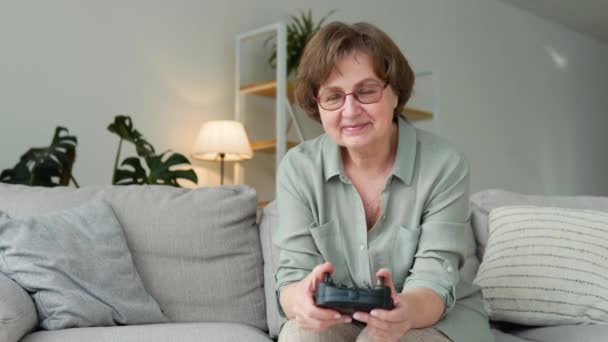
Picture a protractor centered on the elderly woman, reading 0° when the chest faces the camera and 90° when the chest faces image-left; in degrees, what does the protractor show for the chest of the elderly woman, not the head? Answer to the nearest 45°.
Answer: approximately 0°

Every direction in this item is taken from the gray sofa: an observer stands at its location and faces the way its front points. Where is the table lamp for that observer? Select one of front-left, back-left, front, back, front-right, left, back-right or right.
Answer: back

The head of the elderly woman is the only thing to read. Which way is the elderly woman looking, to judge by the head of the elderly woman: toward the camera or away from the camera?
toward the camera

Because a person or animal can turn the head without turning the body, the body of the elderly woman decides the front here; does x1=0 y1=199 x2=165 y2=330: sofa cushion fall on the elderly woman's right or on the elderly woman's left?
on the elderly woman's right

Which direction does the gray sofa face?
toward the camera
